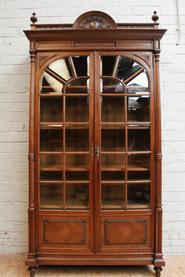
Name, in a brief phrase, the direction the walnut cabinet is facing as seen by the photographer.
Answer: facing the viewer
